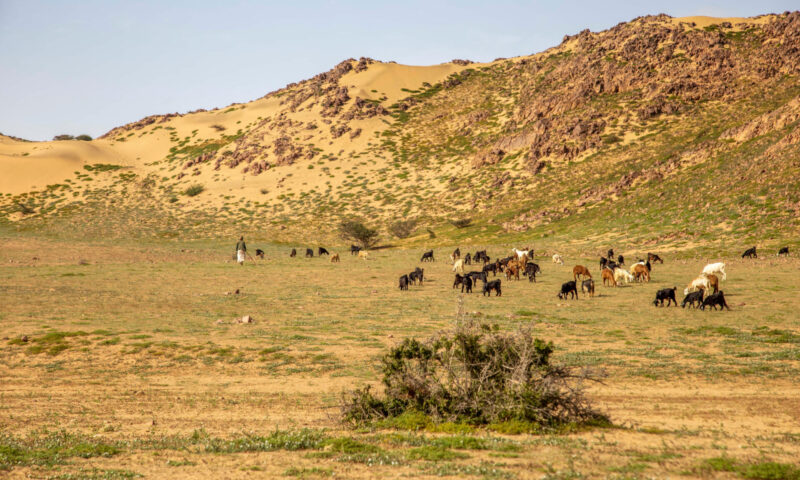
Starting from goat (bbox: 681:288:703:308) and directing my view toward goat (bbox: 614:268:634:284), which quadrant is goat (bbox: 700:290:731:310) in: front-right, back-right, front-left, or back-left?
back-right

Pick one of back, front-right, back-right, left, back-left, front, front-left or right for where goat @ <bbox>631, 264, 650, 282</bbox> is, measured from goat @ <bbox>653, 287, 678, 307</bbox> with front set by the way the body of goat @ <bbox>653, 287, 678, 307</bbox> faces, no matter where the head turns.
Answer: right

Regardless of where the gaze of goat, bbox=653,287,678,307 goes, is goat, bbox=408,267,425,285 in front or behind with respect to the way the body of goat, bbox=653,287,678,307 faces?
in front

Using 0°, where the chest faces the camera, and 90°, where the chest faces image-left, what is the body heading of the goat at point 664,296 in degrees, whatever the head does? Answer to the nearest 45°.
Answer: approximately 90°

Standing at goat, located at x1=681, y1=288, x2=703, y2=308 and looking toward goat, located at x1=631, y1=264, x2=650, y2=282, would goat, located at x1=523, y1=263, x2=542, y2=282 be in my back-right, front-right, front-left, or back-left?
front-left

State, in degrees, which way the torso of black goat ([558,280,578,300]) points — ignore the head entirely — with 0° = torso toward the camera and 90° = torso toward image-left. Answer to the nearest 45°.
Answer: approximately 45°

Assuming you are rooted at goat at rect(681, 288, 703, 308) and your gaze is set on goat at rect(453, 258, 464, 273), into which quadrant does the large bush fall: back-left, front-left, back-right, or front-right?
back-left

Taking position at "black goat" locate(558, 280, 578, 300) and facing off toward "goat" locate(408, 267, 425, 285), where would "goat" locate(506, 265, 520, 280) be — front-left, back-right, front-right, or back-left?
front-right
